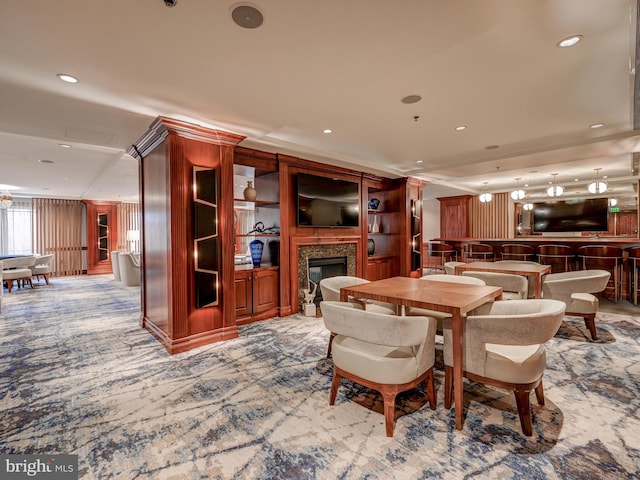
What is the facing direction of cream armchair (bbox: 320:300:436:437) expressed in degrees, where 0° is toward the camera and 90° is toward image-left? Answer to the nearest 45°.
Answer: approximately 225°

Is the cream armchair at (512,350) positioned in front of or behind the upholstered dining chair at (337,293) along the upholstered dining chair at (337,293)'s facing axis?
in front

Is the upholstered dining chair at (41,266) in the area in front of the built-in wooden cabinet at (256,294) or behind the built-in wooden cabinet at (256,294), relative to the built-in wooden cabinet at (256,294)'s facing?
behind

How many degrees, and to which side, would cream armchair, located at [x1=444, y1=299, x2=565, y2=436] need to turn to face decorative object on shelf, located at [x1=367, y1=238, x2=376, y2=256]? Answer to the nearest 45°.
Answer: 0° — it already faces it

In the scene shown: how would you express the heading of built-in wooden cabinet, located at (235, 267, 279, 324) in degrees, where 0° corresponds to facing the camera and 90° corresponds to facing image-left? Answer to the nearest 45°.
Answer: approximately 315°

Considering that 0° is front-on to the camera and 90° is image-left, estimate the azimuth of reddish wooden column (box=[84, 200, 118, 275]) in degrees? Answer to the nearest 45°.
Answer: approximately 315°

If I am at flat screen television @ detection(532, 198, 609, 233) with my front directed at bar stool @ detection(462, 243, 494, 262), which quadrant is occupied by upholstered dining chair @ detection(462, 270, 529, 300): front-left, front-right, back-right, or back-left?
front-left

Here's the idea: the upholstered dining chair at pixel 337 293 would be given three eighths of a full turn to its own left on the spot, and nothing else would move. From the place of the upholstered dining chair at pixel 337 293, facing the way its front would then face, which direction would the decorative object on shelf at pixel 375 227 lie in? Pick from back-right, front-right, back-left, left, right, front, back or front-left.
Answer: front

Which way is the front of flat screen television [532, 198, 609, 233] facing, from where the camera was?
facing the viewer and to the left of the viewer

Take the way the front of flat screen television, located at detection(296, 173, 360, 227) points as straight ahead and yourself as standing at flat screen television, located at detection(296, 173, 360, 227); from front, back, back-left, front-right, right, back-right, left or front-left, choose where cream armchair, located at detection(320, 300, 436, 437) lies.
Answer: front-right

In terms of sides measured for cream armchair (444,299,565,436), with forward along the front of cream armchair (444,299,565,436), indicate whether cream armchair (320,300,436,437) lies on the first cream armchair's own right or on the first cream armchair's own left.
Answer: on the first cream armchair's own left

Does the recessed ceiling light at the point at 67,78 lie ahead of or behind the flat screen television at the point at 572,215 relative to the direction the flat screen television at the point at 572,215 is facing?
ahead

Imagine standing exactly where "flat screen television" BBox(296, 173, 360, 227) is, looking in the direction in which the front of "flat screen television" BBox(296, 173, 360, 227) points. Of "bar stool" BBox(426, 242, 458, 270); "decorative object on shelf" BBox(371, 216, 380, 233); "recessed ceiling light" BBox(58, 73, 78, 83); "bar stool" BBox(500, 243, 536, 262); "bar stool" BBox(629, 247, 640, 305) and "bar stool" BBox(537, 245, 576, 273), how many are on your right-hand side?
1

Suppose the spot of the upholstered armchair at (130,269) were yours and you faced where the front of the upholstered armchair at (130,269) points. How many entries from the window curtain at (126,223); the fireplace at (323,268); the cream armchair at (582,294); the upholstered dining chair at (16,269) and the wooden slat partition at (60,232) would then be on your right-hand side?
2

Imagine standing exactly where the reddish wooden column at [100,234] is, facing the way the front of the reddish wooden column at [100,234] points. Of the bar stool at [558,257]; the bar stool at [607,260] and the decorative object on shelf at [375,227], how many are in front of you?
3

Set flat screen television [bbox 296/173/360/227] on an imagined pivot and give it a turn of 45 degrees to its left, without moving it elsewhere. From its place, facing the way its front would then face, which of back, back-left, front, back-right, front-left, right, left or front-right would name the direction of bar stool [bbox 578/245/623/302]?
front

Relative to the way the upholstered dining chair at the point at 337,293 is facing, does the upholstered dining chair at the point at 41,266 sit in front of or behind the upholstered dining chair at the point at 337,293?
behind

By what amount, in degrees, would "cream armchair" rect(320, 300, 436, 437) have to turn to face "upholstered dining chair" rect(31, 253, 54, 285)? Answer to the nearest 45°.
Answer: approximately 90° to its left
